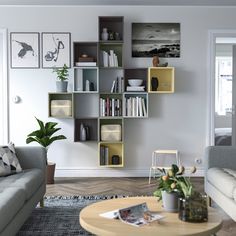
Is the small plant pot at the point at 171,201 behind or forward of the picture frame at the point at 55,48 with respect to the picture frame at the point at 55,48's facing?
forward

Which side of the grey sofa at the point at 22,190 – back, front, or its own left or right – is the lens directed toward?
right

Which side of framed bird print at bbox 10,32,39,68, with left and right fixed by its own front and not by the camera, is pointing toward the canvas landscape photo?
left

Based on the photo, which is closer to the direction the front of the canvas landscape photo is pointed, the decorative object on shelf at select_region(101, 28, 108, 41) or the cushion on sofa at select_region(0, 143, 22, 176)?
the cushion on sofa

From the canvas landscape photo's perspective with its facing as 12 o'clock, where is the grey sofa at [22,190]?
The grey sofa is roughly at 1 o'clock from the canvas landscape photo.

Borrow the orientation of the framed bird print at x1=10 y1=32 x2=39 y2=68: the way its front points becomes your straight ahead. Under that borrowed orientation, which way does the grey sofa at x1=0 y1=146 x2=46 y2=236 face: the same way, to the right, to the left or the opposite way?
to the left

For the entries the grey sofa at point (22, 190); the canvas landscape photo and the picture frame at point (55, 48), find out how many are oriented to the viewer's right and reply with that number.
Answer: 1

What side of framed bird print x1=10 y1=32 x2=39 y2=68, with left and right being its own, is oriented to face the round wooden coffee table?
front

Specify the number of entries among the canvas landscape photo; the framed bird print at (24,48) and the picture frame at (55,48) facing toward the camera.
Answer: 3

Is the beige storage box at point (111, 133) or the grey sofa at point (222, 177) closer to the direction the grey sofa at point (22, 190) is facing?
the grey sofa

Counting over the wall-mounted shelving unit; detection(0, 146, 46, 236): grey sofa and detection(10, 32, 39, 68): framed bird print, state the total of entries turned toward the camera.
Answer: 2

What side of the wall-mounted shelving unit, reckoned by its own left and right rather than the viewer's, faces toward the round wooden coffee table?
front

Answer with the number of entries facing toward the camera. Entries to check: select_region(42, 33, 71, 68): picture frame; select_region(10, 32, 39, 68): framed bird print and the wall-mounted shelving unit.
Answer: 3

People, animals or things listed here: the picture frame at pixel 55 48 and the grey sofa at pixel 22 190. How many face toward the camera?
1
